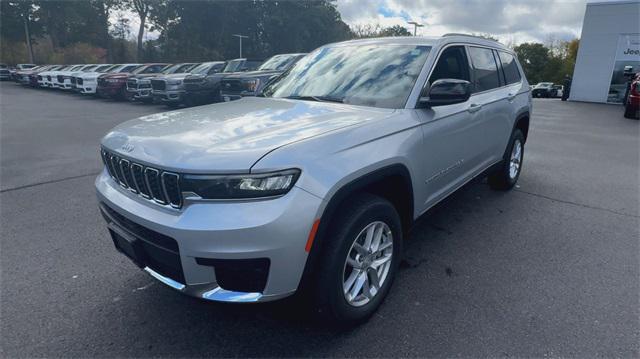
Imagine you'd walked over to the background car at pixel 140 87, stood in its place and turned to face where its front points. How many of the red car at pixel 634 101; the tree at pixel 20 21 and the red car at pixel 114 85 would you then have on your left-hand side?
1

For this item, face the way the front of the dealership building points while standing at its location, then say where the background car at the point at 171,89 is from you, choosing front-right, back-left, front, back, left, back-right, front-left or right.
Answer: front-right

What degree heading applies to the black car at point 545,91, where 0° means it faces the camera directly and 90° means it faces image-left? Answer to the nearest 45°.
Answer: approximately 45°

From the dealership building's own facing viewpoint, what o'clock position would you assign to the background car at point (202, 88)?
The background car is roughly at 1 o'clock from the dealership building.

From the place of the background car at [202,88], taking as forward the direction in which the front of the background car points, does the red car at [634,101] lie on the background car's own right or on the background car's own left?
on the background car's own left

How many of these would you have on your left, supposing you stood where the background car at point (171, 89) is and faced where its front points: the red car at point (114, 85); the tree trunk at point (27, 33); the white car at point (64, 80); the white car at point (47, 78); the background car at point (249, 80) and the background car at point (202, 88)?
2

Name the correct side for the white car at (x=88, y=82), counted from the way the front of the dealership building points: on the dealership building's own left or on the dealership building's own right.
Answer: on the dealership building's own right

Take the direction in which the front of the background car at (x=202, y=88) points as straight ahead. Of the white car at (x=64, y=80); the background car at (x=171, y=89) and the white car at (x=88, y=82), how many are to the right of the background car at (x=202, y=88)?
3

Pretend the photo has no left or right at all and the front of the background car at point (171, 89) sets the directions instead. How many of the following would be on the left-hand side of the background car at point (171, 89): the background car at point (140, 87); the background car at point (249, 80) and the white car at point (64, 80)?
1
